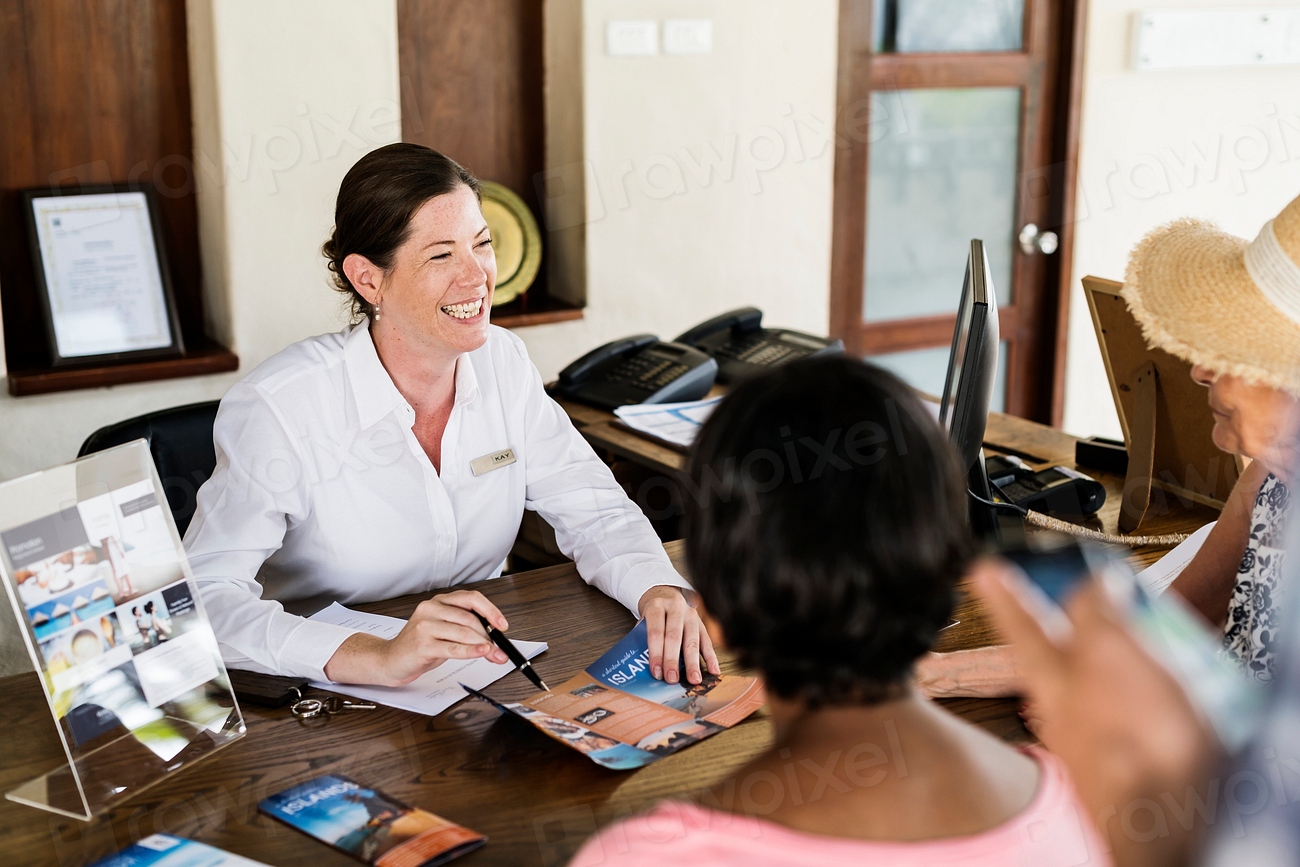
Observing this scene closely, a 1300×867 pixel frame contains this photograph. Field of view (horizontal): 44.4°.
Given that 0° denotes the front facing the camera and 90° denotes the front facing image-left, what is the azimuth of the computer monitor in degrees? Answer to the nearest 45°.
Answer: approximately 90°

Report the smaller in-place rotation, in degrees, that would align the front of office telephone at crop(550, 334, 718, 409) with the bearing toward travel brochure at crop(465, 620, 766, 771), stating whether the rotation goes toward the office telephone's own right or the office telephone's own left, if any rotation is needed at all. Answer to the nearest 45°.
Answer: approximately 45° to the office telephone's own left

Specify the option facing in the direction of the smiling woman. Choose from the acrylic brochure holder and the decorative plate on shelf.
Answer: the decorative plate on shelf

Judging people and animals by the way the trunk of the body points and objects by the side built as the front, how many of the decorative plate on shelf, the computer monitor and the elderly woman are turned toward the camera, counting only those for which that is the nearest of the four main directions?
1

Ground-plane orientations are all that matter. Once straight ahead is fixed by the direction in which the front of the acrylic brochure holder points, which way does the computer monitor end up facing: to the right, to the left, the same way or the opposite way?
the opposite way

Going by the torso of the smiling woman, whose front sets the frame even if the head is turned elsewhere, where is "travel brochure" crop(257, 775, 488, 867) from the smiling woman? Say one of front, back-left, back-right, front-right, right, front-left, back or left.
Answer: front-right

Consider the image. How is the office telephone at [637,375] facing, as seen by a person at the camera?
facing the viewer and to the left of the viewer

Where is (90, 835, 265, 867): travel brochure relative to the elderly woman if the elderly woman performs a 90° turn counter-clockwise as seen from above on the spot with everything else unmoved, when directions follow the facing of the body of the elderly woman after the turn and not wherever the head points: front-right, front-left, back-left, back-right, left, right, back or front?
front-right

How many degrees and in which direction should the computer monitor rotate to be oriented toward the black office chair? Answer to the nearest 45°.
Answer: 0° — it already faces it

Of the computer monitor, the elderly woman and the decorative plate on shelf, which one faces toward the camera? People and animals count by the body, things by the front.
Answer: the decorative plate on shelf

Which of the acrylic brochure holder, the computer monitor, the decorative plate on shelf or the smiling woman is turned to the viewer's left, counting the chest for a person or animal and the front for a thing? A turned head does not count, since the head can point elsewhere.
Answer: the computer monitor

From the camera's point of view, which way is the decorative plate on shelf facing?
toward the camera

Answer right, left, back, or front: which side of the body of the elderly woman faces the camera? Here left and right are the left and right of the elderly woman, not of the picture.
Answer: left
